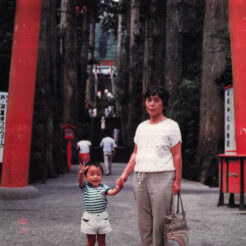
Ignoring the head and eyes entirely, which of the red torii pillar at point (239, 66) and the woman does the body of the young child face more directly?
the woman

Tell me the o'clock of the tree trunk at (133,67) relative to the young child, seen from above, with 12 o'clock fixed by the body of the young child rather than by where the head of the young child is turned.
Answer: The tree trunk is roughly at 6 o'clock from the young child.

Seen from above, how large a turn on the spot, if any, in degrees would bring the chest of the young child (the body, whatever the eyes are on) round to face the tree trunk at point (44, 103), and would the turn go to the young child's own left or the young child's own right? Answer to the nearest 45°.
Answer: approximately 180°

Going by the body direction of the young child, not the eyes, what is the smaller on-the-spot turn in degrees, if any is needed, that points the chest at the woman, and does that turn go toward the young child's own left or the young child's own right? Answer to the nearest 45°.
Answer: approximately 90° to the young child's own left

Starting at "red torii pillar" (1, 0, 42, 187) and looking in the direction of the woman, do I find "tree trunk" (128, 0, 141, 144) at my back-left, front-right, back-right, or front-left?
back-left

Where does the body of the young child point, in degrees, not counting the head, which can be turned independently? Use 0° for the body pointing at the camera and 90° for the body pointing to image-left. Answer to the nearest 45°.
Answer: approximately 0°

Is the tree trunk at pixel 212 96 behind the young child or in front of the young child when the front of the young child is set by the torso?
behind

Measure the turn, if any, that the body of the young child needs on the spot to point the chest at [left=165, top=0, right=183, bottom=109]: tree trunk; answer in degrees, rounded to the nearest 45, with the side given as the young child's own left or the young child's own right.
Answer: approximately 180°
